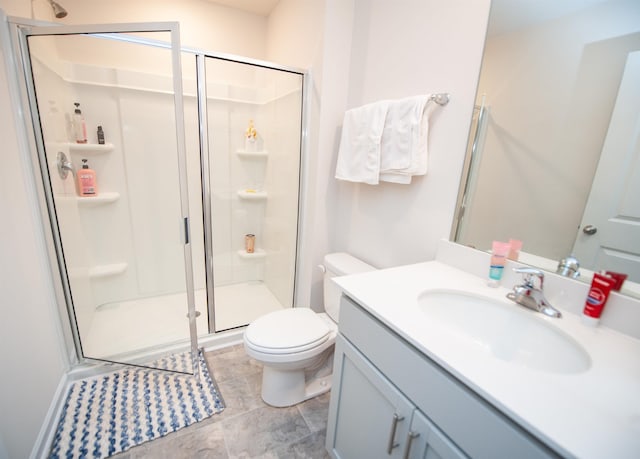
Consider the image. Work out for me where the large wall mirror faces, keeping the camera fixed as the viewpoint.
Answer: facing the viewer and to the left of the viewer

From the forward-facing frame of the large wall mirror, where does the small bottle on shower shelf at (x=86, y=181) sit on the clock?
The small bottle on shower shelf is roughly at 1 o'clock from the large wall mirror.

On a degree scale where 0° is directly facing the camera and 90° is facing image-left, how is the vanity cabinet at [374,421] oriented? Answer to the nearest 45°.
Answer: approximately 45°

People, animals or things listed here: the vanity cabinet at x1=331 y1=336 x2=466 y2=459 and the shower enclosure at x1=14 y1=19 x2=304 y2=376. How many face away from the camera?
0

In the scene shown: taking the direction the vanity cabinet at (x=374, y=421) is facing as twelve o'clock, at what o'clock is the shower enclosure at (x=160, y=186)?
The shower enclosure is roughly at 2 o'clock from the vanity cabinet.

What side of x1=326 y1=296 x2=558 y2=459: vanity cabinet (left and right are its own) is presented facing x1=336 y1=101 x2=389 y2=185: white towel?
right

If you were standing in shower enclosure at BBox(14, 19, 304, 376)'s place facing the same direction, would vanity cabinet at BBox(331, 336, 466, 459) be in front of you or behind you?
in front

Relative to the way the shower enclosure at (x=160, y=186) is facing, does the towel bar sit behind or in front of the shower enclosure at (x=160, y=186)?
in front

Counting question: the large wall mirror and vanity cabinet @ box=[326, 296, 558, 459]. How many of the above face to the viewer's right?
0

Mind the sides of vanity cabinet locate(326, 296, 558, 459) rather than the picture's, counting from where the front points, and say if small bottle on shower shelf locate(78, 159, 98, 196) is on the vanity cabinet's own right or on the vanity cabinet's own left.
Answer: on the vanity cabinet's own right

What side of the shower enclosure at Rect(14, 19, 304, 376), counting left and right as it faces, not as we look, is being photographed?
front

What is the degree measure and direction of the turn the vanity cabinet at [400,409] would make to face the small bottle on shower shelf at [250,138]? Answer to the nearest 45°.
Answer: approximately 90° to its right
